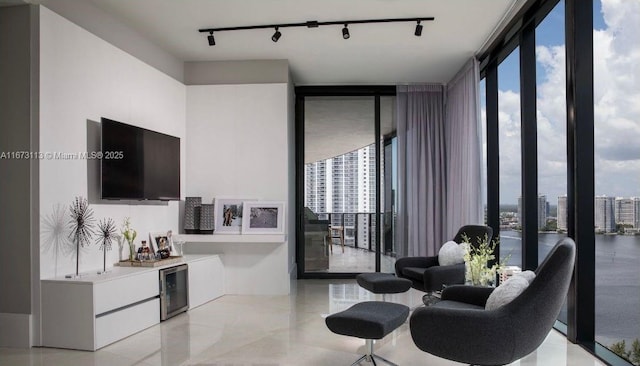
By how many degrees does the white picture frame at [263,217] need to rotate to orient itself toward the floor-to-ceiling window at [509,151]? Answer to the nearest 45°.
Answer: approximately 90° to its left

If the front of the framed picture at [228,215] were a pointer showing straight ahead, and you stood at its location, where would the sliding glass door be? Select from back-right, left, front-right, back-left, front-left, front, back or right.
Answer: back-left

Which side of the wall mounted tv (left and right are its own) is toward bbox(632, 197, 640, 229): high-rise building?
front

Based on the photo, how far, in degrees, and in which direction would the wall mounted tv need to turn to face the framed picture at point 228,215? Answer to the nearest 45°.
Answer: approximately 90° to its left

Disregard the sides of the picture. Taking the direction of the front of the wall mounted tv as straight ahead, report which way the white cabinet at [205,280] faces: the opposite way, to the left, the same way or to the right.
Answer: the same way

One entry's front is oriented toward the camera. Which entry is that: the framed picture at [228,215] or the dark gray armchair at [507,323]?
the framed picture

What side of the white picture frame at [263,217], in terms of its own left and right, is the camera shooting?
front

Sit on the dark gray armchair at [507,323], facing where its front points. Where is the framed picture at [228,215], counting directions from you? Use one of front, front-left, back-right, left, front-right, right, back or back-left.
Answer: front-right

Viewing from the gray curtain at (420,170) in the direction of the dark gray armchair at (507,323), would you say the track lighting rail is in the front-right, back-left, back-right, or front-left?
front-right

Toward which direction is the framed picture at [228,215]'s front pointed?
toward the camera

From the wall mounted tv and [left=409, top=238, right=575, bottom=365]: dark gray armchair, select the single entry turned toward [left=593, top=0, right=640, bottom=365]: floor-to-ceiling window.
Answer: the wall mounted tv
